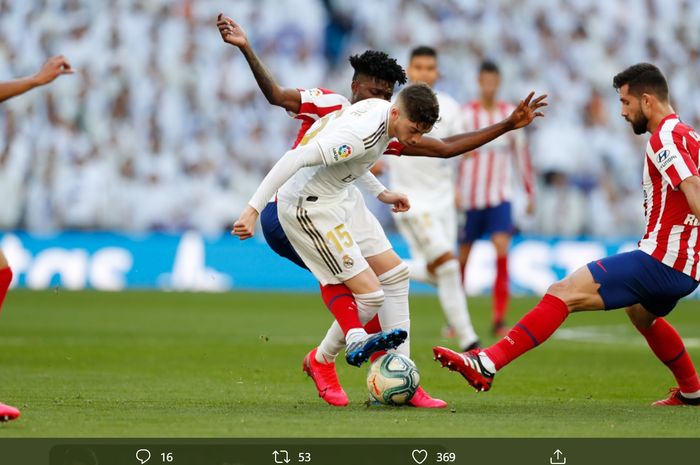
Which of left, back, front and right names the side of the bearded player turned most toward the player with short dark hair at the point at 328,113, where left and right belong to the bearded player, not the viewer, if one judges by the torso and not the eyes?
front

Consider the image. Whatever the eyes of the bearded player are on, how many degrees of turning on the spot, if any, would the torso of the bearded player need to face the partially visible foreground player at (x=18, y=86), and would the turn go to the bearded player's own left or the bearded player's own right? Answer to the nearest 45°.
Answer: approximately 45° to the bearded player's own left

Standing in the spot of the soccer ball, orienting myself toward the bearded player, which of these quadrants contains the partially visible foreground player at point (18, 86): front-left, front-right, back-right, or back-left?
back-right

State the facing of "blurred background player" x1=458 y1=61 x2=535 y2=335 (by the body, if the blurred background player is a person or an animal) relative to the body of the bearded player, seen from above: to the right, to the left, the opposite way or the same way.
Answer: to the left

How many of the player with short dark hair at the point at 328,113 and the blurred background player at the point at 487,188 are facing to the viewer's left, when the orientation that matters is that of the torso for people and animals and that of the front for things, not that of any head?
0

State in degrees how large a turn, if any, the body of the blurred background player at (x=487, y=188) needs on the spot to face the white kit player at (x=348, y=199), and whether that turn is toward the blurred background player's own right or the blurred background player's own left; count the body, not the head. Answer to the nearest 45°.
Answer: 0° — they already face them

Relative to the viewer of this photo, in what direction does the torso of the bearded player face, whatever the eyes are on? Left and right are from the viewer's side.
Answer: facing to the left of the viewer

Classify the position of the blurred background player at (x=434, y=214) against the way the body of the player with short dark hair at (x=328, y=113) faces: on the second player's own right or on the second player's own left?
on the second player's own left

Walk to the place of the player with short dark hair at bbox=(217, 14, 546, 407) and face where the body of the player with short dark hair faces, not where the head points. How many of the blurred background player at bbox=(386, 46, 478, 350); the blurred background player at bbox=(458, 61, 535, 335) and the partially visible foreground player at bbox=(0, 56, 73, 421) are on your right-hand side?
1

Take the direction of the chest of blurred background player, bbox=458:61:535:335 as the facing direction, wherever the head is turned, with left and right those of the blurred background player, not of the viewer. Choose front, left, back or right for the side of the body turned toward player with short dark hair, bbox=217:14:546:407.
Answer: front

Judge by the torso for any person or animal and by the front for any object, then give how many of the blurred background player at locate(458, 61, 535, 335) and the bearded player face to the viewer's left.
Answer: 1

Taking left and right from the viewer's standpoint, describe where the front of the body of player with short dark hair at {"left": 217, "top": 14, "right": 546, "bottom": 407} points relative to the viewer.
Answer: facing the viewer and to the right of the viewer

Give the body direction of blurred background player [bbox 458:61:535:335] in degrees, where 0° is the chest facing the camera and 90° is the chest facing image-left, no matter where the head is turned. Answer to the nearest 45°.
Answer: approximately 0°
